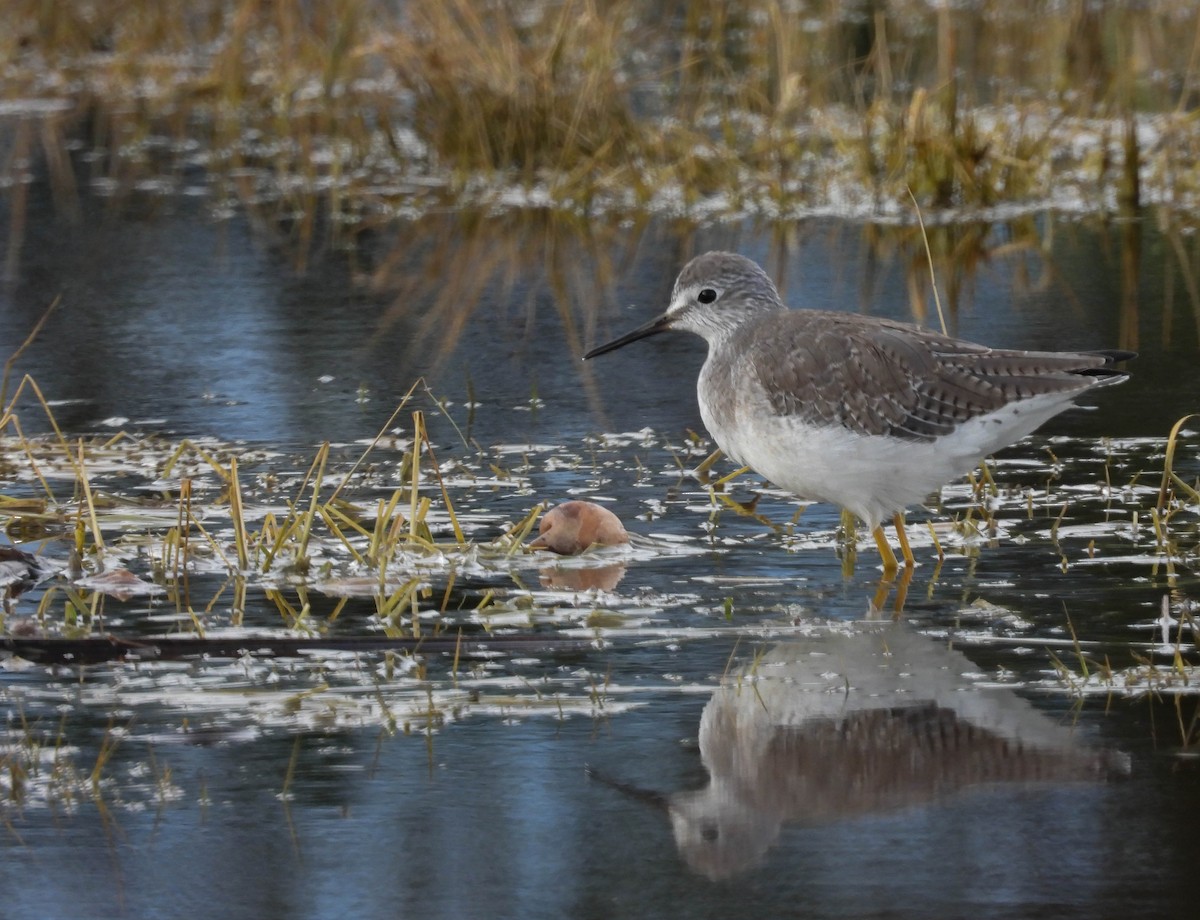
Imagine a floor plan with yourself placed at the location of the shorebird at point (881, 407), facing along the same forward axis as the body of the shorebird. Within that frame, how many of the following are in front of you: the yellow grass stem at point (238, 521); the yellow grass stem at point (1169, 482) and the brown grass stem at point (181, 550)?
2

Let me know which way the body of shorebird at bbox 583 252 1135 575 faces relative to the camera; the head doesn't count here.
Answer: to the viewer's left

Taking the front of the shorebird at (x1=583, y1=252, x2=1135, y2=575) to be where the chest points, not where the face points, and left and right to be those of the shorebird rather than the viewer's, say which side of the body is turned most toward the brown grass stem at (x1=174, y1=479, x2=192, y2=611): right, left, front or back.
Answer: front

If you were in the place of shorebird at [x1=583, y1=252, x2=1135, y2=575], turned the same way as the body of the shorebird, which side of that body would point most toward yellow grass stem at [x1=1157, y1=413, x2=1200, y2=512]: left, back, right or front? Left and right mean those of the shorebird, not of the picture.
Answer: back

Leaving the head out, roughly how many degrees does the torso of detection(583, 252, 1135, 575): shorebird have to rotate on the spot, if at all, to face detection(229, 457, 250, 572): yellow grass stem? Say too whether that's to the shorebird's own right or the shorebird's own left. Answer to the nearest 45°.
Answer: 0° — it already faces it
